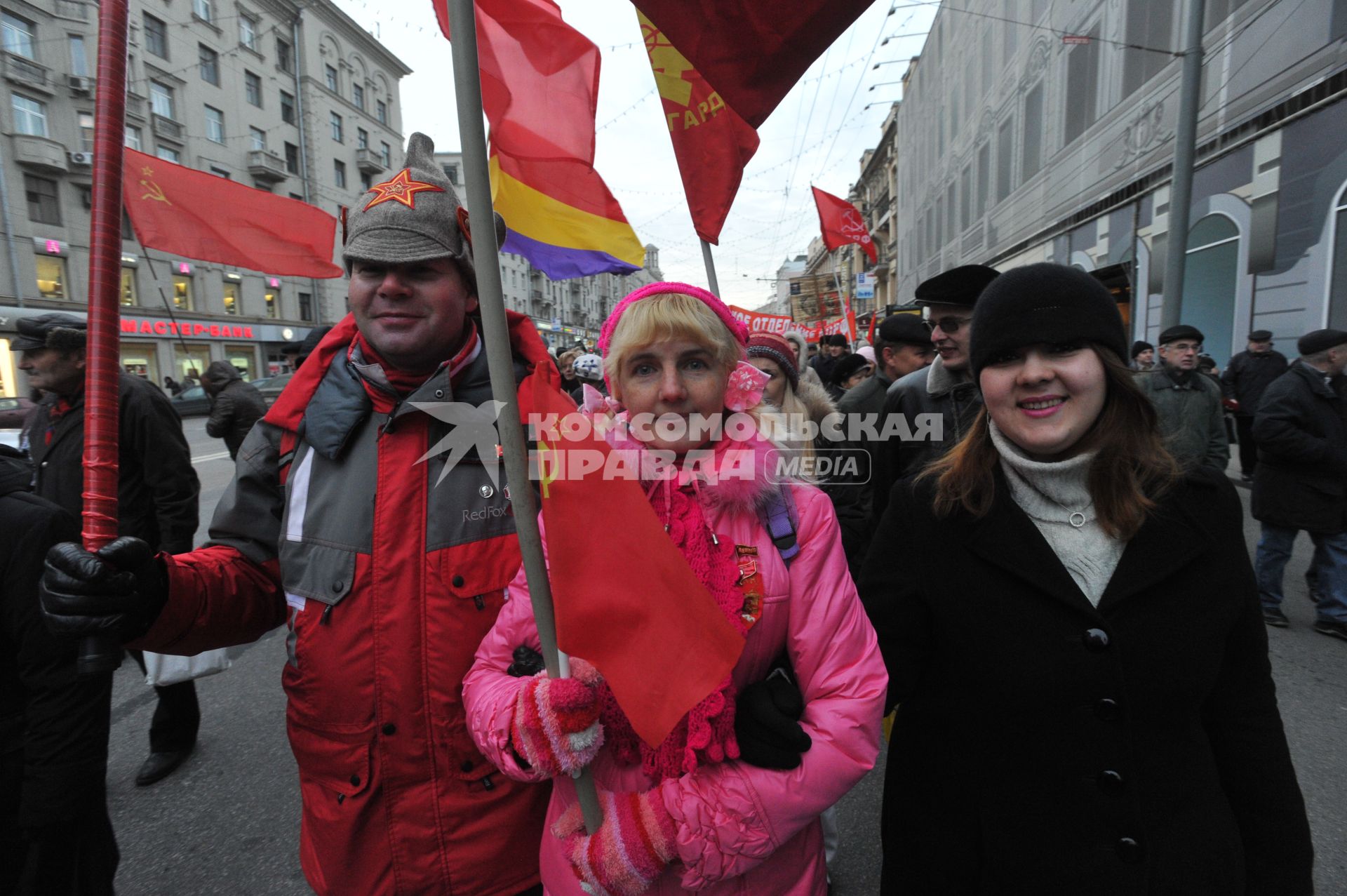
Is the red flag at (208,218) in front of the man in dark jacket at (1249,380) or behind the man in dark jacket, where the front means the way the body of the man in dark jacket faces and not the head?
in front

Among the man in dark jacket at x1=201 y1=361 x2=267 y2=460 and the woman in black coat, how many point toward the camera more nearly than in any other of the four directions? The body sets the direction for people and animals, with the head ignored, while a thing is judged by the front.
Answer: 1

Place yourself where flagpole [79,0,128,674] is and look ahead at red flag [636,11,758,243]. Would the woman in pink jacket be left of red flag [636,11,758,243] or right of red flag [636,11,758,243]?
right

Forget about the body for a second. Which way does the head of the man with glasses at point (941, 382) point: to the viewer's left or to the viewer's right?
to the viewer's left

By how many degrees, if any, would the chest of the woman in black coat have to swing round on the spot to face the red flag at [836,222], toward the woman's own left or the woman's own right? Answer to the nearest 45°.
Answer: approximately 135° to the woman's own right

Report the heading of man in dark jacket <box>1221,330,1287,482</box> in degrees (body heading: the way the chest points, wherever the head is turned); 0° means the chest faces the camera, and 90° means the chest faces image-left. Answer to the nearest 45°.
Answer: approximately 0°
